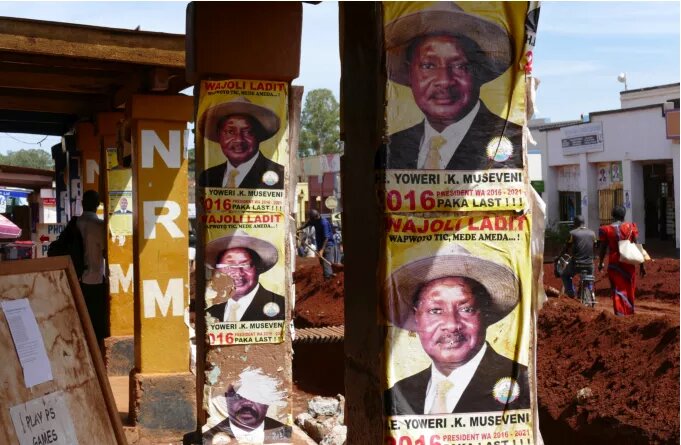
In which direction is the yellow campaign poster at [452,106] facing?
toward the camera

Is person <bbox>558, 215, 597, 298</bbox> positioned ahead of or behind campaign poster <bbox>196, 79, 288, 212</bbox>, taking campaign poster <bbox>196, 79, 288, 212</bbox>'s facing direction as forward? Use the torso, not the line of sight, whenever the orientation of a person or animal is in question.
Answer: behind

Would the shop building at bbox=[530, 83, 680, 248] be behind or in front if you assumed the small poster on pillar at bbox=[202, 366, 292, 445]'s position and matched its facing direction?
behind

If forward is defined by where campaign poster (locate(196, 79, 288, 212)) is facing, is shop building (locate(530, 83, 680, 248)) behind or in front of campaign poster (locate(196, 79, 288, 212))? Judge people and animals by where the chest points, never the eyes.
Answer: behind

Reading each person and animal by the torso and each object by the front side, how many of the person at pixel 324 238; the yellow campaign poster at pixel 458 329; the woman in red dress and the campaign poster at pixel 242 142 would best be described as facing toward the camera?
2

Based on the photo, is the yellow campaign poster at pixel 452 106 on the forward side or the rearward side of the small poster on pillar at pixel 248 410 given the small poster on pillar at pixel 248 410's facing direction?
on the forward side

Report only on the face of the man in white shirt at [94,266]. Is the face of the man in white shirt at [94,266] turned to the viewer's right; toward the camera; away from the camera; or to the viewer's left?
away from the camera

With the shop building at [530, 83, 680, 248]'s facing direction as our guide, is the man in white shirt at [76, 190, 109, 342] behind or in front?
in front

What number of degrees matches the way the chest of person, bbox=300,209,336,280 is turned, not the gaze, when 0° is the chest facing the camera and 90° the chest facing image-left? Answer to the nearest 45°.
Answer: approximately 90°

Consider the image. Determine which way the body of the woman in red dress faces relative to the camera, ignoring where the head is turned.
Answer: away from the camera

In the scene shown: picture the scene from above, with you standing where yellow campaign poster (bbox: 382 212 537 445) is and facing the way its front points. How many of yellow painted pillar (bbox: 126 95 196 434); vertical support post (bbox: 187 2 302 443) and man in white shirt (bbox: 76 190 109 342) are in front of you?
0

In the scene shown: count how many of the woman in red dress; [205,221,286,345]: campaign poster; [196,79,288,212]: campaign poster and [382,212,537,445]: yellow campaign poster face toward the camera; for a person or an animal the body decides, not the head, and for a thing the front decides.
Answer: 3

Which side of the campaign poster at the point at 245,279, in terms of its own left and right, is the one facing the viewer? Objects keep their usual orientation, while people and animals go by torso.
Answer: front

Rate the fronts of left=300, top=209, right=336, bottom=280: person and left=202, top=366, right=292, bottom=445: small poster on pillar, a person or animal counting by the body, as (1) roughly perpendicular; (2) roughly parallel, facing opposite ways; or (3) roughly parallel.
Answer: roughly perpendicular

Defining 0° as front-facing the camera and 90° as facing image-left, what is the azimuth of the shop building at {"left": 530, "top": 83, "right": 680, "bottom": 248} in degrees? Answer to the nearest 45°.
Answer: approximately 45°

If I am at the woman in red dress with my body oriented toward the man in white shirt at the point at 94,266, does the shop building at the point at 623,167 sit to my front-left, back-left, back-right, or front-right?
back-right

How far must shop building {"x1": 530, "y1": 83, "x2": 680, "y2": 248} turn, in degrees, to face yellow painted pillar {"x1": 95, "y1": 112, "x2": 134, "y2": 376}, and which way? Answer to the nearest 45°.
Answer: approximately 45° to its left
